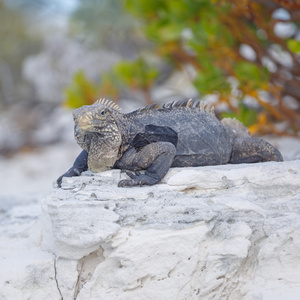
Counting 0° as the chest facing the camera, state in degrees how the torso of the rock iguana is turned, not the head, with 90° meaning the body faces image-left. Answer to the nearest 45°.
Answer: approximately 45°
